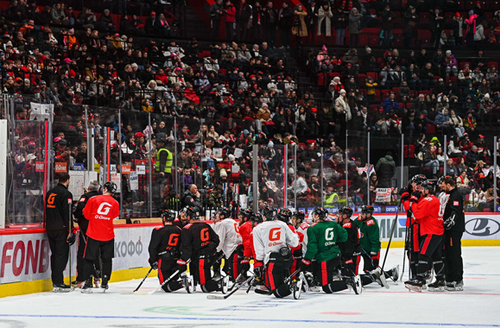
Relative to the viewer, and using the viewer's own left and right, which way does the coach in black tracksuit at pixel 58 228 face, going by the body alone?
facing away from the viewer and to the right of the viewer

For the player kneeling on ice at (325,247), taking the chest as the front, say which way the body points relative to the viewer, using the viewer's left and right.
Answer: facing away from the viewer and to the left of the viewer

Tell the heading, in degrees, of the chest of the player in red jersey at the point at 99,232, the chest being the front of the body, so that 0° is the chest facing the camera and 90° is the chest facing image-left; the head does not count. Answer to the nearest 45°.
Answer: approximately 180°

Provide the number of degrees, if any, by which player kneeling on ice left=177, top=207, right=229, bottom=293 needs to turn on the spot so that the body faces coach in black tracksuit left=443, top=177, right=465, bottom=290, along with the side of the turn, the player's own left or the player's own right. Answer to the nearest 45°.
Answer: approximately 135° to the player's own right

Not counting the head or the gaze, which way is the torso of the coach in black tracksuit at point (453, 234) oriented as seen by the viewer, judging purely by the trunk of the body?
to the viewer's left
